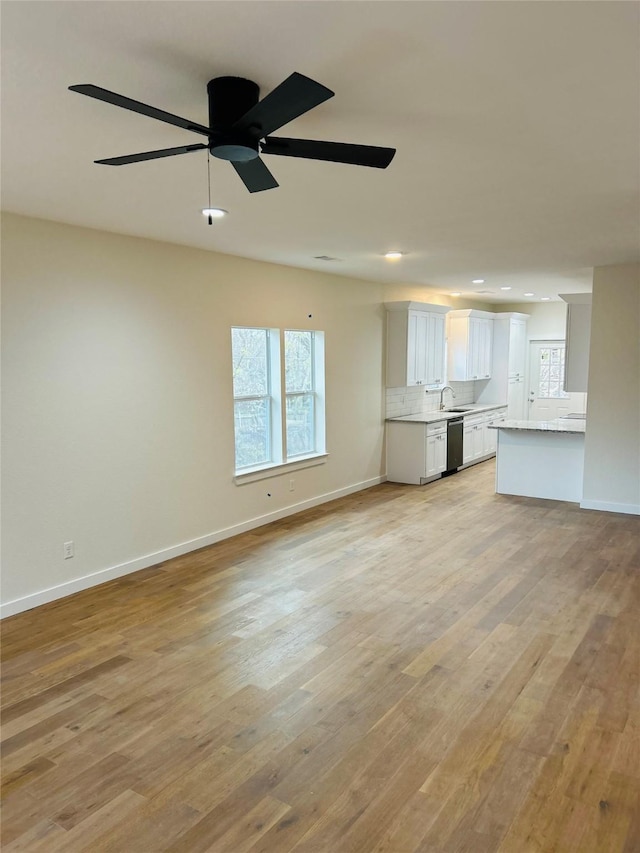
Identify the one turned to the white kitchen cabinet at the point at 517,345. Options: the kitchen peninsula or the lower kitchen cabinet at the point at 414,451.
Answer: the kitchen peninsula

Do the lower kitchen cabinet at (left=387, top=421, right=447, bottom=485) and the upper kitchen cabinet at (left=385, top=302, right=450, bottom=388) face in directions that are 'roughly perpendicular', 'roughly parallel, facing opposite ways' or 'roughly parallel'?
roughly parallel

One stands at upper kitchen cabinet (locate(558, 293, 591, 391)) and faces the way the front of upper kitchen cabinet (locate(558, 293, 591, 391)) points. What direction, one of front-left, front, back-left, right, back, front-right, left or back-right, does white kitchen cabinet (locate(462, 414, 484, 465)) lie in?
front-right

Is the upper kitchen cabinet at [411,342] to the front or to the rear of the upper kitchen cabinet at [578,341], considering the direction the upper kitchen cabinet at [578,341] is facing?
to the front

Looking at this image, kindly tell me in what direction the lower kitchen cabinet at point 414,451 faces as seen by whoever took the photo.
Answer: facing the viewer and to the right of the viewer

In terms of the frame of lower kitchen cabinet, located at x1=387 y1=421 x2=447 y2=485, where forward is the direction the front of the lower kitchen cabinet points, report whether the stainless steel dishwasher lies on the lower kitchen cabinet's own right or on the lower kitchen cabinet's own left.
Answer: on the lower kitchen cabinet's own left

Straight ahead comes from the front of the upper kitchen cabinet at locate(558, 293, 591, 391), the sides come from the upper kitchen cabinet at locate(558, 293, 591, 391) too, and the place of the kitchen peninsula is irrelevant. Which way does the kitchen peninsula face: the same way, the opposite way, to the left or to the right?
to the right

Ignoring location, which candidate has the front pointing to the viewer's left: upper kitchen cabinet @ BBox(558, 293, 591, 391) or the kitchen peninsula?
the upper kitchen cabinet

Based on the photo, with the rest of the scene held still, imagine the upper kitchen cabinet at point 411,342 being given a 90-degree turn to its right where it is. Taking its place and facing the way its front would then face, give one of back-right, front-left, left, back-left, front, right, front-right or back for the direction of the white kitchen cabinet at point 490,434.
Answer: back

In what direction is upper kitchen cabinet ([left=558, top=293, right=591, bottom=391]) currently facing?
to the viewer's left

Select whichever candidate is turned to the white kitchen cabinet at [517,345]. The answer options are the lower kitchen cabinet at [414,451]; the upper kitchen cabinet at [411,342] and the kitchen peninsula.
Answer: the kitchen peninsula

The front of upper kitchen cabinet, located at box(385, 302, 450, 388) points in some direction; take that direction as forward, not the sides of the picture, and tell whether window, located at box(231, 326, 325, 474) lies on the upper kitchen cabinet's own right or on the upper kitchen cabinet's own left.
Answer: on the upper kitchen cabinet's own right

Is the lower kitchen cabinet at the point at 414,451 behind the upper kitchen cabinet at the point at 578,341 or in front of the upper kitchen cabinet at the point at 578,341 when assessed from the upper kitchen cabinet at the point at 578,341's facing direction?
in front

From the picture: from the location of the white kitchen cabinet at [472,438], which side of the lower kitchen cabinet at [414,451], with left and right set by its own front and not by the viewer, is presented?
left
